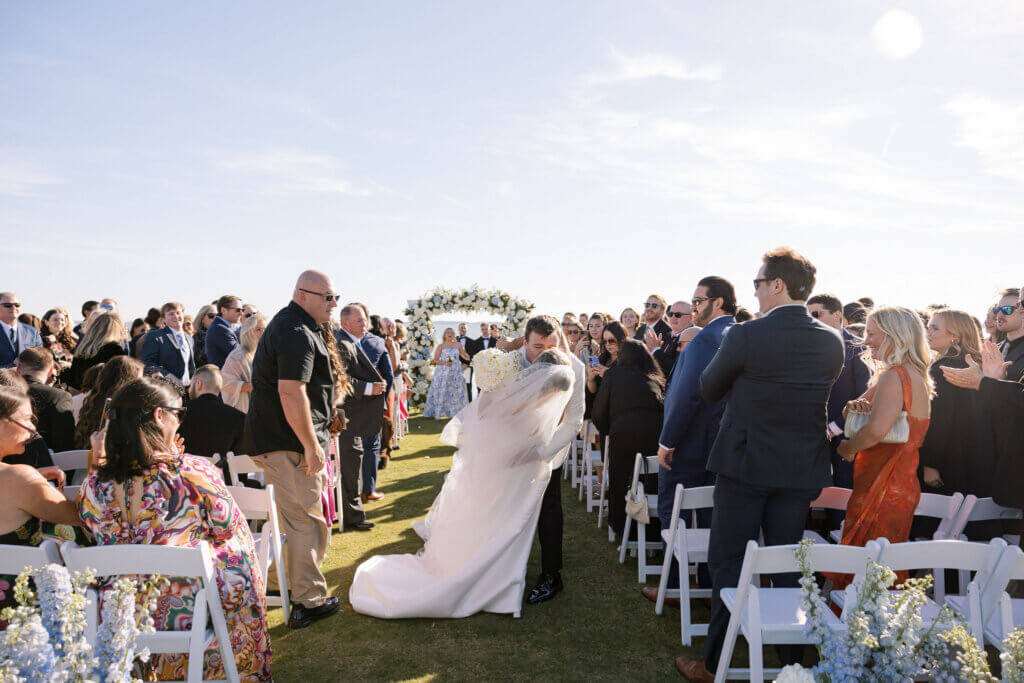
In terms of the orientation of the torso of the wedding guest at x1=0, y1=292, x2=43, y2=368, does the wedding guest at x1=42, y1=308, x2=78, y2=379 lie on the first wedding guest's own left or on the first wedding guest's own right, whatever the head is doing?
on the first wedding guest's own left

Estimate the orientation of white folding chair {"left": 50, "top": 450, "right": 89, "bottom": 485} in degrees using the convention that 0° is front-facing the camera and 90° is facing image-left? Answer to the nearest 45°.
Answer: approximately 180°

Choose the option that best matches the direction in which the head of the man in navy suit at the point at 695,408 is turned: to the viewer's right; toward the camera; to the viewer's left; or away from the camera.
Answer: to the viewer's left

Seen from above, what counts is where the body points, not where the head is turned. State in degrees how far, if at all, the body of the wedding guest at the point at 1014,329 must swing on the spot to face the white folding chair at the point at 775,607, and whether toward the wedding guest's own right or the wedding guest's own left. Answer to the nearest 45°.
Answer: approximately 45° to the wedding guest's own left

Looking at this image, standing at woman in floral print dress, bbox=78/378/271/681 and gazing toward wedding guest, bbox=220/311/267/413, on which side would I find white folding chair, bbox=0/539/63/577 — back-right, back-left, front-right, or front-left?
back-left

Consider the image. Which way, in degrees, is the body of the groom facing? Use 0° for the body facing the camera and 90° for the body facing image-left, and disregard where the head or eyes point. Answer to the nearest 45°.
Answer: approximately 45°

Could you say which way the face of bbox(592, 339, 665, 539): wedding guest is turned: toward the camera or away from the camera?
away from the camera

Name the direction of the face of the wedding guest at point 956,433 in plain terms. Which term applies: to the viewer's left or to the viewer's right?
to the viewer's left

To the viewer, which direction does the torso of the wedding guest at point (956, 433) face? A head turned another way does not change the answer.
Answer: to the viewer's left

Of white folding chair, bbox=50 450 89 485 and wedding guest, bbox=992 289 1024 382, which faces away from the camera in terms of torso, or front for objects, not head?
the white folding chair

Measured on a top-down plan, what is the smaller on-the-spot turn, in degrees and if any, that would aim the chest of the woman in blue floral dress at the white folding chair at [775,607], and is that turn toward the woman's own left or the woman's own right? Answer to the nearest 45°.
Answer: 0° — they already face it

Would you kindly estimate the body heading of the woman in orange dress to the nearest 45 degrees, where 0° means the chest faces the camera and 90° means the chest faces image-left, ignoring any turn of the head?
approximately 90°
